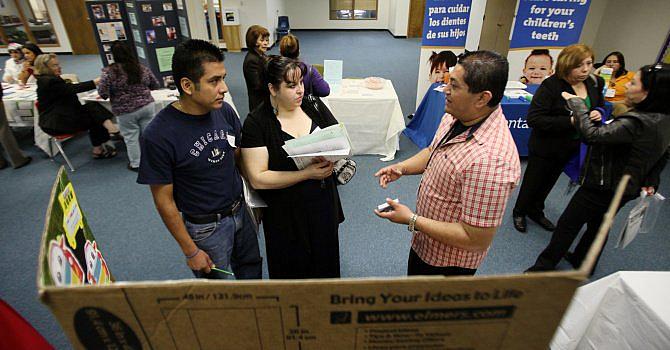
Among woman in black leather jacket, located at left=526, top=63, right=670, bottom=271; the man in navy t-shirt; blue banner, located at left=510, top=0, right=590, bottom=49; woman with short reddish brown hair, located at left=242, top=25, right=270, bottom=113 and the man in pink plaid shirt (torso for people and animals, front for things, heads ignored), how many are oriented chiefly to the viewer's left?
2

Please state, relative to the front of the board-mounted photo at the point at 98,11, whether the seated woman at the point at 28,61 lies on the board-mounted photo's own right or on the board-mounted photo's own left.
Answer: on the board-mounted photo's own right

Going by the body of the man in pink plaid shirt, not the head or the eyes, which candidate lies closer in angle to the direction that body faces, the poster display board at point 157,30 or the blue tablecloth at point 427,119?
the poster display board

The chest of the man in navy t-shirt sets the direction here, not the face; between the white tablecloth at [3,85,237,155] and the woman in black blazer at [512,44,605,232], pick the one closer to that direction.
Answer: the woman in black blazer

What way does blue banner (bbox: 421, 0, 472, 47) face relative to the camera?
toward the camera

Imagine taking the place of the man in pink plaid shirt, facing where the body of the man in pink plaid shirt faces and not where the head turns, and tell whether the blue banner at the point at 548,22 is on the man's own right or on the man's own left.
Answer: on the man's own right

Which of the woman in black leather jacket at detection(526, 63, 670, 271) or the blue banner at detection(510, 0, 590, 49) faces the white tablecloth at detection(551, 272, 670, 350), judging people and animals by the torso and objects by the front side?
the blue banner

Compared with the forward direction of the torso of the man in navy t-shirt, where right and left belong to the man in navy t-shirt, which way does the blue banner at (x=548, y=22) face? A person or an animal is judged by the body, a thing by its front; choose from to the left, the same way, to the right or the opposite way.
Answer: to the right

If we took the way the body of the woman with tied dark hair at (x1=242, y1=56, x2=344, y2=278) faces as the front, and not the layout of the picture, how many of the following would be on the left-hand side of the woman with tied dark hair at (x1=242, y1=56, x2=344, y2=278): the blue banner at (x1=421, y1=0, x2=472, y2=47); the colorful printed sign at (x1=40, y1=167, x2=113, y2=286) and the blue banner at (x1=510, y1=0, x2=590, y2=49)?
2

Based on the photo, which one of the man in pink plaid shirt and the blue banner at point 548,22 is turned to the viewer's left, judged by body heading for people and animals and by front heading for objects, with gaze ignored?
the man in pink plaid shirt

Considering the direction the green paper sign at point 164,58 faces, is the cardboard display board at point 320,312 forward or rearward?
forward

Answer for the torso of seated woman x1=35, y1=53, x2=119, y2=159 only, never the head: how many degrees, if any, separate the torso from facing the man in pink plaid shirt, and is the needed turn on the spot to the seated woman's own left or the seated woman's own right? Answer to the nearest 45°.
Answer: approximately 90° to the seated woman's own right

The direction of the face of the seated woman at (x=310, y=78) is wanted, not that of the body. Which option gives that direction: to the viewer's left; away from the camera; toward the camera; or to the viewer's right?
away from the camera

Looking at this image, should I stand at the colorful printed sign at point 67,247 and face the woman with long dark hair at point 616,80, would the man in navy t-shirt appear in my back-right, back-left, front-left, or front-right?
front-left
